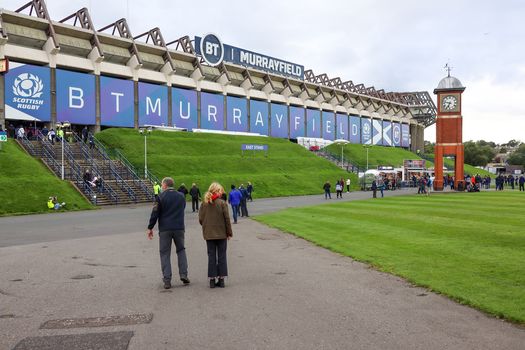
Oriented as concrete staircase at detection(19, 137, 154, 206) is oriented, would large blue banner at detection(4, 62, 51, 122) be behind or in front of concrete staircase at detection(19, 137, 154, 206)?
behind

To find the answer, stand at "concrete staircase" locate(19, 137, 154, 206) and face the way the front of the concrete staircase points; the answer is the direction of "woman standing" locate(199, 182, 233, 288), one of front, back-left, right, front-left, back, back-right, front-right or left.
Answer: front-right

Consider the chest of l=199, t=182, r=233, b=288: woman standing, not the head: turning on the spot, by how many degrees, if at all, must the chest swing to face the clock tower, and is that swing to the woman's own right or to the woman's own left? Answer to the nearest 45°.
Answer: approximately 45° to the woman's own right

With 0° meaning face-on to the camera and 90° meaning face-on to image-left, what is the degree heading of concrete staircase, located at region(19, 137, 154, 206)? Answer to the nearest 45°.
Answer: approximately 315°

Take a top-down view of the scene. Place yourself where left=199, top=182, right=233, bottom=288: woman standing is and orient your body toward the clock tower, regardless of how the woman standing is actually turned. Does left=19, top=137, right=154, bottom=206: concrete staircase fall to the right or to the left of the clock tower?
left

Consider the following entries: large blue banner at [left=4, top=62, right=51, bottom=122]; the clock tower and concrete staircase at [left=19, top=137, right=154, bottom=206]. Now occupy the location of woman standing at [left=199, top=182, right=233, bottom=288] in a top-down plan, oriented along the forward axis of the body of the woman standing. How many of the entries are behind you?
0

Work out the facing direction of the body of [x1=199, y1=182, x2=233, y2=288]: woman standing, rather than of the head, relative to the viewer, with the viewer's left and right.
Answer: facing away from the viewer

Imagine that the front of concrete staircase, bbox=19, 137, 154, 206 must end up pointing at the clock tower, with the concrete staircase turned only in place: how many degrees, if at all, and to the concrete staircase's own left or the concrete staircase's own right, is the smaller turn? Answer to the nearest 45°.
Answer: approximately 45° to the concrete staircase's own left

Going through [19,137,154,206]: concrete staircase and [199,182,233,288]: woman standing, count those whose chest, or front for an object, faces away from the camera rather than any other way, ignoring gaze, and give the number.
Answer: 1

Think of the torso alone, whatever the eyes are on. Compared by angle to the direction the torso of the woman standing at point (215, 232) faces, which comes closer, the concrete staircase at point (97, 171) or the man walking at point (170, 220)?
the concrete staircase

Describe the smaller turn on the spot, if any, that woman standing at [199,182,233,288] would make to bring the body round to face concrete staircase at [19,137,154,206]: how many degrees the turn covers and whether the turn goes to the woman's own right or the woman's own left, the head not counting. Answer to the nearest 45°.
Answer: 0° — they already face it

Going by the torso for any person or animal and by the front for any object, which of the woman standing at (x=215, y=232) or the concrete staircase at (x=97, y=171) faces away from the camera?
the woman standing

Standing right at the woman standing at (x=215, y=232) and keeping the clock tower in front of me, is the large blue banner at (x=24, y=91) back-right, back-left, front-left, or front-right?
front-left

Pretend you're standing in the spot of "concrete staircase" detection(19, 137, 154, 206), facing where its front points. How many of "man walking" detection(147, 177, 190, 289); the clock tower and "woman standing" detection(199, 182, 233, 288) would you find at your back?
0
